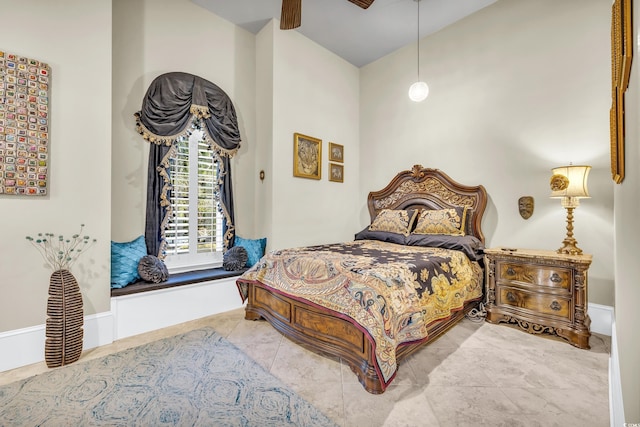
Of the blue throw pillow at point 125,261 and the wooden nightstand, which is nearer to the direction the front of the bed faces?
the blue throw pillow

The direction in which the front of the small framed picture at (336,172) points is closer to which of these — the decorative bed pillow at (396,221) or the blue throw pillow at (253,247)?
the decorative bed pillow

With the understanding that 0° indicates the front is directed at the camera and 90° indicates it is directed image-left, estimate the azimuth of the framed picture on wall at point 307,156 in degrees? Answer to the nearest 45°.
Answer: approximately 315°

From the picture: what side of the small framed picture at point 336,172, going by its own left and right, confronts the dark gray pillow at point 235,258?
right

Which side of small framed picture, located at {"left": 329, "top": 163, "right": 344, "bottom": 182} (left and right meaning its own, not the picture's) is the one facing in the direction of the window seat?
right

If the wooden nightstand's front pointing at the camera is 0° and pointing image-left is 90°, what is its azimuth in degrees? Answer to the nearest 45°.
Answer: approximately 45°

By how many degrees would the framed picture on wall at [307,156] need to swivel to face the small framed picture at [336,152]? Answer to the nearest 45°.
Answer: approximately 90° to its left
